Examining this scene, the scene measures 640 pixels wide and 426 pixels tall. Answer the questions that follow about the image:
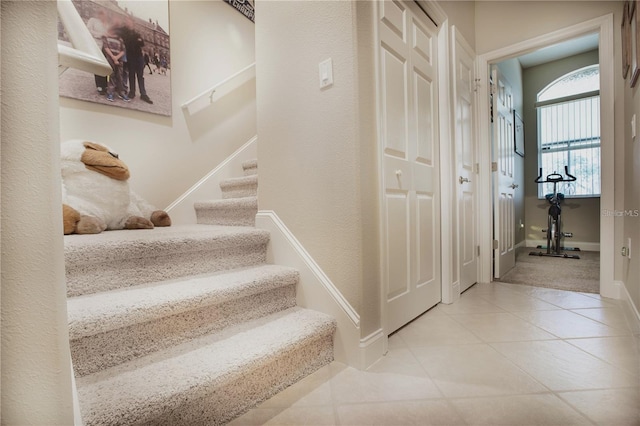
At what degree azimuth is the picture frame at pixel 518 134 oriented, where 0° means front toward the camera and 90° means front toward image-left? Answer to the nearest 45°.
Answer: approximately 270°

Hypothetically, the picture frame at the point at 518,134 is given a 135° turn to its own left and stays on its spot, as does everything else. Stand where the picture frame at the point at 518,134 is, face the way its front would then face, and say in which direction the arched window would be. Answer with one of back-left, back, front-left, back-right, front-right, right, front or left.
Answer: right

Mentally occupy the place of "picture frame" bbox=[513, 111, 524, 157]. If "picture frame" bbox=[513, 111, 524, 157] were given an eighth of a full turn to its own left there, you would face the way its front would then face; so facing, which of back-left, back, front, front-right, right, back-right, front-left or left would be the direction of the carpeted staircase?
back-right

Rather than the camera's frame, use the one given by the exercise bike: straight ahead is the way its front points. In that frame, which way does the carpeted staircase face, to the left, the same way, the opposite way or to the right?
to the left

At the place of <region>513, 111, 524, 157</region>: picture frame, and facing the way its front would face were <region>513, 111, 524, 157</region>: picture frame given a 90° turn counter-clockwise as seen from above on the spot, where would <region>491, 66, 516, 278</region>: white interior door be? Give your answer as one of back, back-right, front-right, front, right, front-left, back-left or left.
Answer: back

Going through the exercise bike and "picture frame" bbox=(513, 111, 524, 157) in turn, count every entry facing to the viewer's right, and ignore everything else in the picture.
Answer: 1

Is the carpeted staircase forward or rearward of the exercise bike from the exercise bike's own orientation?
forward

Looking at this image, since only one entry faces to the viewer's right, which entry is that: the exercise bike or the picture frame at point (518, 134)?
the picture frame

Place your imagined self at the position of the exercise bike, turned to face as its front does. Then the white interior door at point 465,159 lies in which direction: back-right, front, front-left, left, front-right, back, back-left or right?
front

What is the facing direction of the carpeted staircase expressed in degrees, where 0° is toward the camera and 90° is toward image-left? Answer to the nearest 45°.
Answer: approximately 315°

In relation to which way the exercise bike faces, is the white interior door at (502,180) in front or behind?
in front

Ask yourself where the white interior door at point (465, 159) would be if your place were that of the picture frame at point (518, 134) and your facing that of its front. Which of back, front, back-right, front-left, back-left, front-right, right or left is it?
right

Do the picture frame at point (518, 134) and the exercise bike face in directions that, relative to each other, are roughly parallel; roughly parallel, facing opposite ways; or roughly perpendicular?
roughly perpendicular
